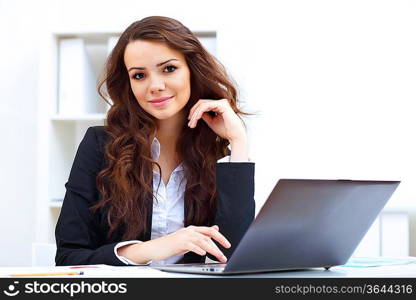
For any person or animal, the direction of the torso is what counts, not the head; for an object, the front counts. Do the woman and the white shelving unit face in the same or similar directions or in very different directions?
same or similar directions

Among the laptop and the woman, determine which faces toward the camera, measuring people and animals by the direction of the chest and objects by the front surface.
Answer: the woman

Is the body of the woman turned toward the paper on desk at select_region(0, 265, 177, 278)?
yes

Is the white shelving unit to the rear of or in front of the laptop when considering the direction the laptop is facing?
in front

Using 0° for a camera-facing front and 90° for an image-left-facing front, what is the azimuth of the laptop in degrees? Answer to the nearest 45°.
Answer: approximately 135°

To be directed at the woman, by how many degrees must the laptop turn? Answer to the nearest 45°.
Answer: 0° — it already faces them

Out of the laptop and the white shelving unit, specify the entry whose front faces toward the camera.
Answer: the white shelving unit

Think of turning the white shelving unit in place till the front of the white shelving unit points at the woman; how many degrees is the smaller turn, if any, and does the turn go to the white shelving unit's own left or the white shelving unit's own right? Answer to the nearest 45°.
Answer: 0° — it already faces them

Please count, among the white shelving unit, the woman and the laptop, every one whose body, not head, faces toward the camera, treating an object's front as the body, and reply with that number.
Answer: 2

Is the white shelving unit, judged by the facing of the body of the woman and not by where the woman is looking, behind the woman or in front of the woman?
behind

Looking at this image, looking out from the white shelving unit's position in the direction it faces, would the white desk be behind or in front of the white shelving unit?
in front

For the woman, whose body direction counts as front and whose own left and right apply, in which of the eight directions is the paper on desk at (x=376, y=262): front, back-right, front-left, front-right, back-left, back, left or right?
front-left

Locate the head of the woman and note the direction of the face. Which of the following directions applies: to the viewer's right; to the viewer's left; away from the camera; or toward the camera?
toward the camera

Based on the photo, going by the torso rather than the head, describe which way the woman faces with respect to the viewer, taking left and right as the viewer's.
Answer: facing the viewer

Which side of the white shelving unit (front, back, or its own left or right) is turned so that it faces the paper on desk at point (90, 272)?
front
